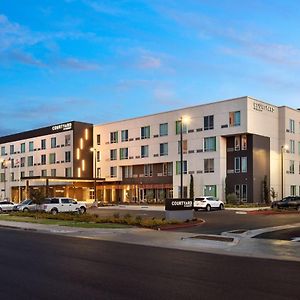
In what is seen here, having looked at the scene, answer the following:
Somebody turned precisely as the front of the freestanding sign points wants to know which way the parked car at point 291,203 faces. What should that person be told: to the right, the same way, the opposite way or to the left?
to the right

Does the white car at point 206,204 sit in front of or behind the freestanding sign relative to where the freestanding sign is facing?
behind

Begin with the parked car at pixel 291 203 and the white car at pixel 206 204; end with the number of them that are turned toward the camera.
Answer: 0

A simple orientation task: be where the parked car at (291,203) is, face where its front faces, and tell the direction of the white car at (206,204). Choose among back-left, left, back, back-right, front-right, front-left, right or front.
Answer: front

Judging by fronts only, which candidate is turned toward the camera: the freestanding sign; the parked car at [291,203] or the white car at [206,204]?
the freestanding sign

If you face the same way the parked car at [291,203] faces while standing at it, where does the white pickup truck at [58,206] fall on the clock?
The white pickup truck is roughly at 11 o'clock from the parked car.

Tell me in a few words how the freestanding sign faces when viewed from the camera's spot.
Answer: facing the viewer

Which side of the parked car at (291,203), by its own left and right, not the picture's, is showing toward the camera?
left

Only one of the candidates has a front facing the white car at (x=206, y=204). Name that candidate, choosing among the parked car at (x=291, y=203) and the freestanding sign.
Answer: the parked car

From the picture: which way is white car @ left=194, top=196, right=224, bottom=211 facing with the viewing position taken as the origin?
facing away from the viewer and to the right of the viewer

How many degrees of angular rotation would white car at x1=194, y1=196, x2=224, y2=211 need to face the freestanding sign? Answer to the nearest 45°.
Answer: approximately 135° to its right

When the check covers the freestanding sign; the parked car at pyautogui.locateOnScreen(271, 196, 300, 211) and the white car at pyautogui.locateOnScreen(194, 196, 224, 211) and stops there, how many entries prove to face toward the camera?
1
